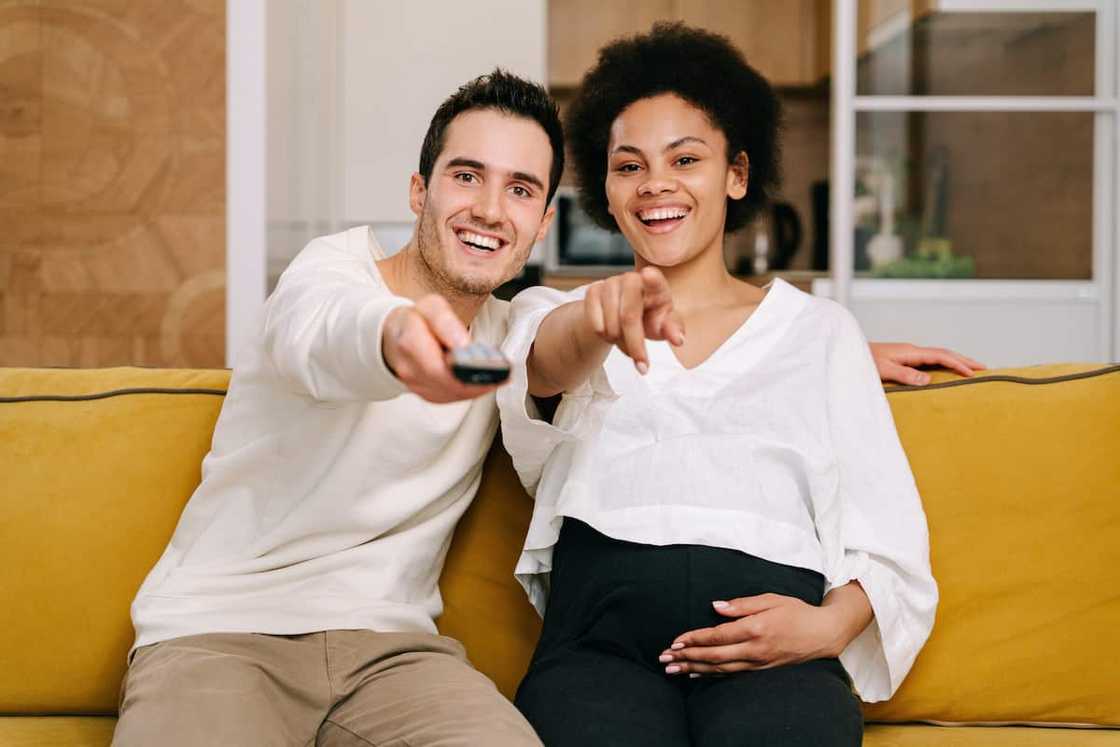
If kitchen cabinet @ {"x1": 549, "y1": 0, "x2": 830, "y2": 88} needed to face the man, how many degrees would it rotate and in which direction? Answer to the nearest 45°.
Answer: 0° — it already faces them

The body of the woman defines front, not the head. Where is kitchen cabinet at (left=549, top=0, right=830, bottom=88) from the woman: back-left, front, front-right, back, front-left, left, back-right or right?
back

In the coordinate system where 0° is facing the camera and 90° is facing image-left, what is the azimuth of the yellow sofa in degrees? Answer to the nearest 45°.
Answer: approximately 0°

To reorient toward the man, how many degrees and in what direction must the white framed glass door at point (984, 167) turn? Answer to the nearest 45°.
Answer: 0° — it already faces them

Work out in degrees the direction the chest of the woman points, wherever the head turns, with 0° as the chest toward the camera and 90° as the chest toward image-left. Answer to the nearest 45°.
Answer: approximately 0°

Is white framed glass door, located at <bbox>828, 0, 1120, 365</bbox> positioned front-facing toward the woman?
yes

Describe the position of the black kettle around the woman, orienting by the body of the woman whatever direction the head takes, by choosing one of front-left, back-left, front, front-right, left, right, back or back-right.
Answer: back
